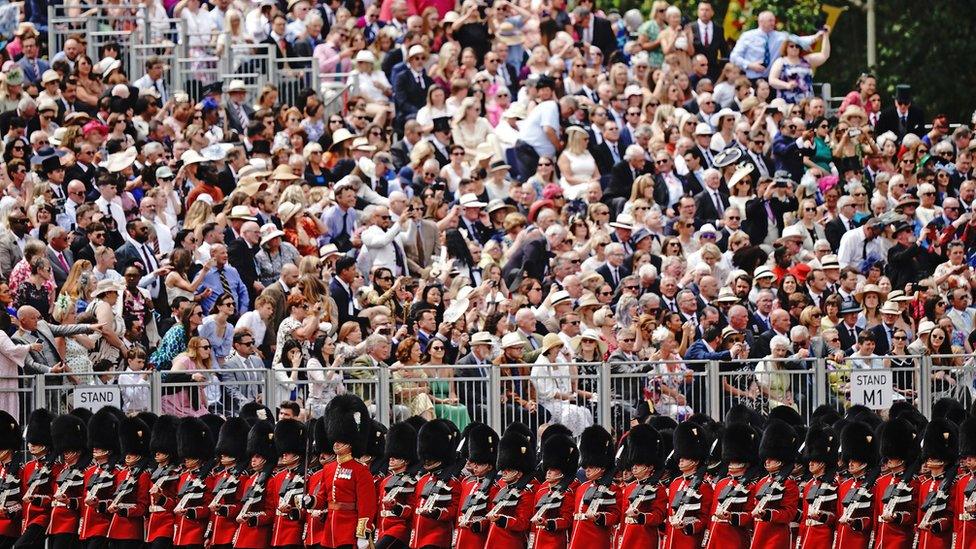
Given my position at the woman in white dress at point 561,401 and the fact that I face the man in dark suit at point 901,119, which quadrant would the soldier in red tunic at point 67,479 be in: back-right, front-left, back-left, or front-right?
back-left

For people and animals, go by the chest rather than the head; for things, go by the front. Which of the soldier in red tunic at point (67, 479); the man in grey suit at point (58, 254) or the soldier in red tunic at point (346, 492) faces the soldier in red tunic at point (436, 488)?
the man in grey suit

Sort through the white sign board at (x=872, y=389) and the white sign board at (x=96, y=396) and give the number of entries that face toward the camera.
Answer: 2

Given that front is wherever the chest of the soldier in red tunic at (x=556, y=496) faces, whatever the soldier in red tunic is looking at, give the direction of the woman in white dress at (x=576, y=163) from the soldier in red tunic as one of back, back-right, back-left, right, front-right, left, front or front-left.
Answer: back-right

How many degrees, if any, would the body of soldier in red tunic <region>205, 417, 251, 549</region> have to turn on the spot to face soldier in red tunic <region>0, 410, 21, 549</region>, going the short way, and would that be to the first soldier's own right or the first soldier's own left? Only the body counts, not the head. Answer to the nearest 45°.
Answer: approximately 45° to the first soldier's own right

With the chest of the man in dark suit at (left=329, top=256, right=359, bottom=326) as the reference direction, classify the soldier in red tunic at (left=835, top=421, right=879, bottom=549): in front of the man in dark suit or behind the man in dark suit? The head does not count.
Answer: in front

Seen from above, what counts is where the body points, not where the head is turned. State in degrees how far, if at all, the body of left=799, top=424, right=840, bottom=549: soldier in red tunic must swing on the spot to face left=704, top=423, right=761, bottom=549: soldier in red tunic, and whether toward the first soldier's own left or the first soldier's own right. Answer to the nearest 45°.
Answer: approximately 45° to the first soldier's own right

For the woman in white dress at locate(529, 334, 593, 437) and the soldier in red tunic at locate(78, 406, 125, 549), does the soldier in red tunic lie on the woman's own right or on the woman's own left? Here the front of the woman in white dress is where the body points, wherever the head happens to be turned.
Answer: on the woman's own right

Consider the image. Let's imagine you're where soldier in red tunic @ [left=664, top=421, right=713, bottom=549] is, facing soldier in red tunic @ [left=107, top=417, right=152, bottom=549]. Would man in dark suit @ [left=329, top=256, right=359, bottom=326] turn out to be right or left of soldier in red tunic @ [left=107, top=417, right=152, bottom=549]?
right

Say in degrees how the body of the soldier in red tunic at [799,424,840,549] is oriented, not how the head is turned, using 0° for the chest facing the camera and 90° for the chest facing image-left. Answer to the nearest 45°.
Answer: approximately 45°

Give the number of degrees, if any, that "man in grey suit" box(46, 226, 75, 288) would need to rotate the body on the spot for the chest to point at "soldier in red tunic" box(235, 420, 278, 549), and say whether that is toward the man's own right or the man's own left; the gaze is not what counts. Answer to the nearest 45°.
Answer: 0° — they already face them

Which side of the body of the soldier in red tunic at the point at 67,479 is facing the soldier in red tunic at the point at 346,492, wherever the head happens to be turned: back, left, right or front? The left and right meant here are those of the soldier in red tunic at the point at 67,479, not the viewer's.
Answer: left

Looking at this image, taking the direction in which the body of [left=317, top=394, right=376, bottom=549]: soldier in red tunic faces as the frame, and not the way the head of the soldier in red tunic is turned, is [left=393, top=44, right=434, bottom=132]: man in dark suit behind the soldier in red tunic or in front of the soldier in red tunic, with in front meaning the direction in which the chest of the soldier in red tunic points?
behind

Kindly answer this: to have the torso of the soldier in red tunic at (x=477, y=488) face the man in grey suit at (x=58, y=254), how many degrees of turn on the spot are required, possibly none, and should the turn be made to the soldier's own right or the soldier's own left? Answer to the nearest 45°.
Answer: approximately 90° to the soldier's own right
